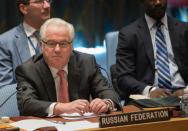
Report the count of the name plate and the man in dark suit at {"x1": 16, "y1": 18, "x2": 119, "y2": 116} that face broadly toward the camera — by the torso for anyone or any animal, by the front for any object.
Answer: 2

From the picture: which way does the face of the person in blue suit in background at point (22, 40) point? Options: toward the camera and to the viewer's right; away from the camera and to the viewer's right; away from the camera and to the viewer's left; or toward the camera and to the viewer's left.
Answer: toward the camera and to the viewer's right

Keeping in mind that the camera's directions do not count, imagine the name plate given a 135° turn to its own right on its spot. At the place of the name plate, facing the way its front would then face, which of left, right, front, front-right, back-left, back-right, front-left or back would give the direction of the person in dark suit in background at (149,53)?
front-right

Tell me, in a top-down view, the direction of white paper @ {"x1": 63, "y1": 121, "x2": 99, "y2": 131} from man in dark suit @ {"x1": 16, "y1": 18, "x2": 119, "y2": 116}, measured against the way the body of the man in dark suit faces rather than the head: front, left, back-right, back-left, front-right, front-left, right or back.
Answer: front

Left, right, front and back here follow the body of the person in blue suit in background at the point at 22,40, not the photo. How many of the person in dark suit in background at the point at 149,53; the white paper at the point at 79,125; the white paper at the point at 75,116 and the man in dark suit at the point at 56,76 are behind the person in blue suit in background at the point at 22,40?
0

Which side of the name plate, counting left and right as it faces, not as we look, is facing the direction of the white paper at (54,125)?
right

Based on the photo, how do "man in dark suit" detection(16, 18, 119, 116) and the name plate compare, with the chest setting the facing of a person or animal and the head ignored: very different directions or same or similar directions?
same or similar directions

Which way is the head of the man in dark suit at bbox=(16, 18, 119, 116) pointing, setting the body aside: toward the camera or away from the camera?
toward the camera

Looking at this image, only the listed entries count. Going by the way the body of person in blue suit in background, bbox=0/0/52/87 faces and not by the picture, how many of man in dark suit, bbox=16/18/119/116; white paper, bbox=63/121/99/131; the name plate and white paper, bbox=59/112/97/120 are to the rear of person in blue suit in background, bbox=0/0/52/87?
0

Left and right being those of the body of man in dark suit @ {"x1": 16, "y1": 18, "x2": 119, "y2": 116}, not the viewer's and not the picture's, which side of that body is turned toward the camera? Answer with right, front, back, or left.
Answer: front

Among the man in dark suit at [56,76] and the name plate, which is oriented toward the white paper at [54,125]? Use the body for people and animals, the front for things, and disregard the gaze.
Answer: the man in dark suit

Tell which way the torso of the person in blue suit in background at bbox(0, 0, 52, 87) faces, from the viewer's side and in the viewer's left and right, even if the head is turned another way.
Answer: facing the viewer and to the right of the viewer

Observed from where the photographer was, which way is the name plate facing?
facing the viewer

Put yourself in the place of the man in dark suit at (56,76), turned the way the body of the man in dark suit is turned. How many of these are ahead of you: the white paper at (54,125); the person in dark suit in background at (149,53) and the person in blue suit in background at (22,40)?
1

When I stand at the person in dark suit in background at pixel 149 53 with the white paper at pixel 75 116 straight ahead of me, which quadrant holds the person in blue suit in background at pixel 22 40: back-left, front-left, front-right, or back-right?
front-right

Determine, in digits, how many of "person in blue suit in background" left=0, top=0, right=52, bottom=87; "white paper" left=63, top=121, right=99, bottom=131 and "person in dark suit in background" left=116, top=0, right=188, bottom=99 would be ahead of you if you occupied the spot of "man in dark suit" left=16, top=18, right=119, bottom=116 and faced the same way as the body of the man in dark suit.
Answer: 1

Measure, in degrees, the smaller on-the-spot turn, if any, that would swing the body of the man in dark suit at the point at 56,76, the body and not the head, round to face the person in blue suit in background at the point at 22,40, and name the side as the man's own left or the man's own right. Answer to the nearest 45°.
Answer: approximately 180°
